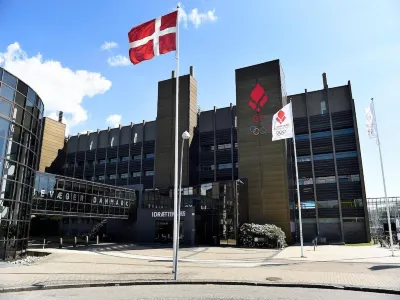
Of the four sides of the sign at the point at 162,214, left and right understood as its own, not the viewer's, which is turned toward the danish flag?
front

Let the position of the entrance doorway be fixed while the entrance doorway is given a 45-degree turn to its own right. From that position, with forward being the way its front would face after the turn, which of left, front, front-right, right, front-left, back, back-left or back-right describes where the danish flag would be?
front-left

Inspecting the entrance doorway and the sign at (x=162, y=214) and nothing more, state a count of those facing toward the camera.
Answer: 2

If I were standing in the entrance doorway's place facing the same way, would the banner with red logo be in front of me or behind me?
in front

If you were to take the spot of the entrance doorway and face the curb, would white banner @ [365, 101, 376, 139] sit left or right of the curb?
left

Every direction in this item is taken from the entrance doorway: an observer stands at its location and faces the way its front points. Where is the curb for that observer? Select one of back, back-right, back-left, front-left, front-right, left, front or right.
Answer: front

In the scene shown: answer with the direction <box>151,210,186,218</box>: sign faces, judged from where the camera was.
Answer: facing the viewer

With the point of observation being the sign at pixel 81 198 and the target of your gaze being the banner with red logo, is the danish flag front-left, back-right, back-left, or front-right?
front-right

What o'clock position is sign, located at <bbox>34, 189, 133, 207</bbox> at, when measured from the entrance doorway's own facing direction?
The sign is roughly at 2 o'clock from the entrance doorway.

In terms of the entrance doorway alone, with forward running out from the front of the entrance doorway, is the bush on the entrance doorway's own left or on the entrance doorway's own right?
on the entrance doorway's own left

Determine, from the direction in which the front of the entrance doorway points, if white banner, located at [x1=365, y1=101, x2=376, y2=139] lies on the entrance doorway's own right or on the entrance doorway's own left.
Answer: on the entrance doorway's own left

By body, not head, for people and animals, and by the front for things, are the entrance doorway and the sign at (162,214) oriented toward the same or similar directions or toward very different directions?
same or similar directions

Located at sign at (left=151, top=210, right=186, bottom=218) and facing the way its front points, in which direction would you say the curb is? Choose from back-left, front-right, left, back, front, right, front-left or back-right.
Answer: front

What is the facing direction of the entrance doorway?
toward the camera
